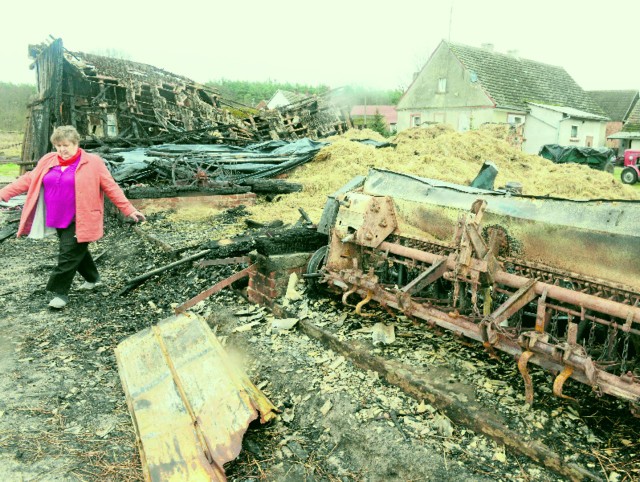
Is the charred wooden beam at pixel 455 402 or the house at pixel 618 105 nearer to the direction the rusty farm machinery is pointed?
the charred wooden beam

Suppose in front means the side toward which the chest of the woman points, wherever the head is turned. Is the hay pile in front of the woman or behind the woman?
behind

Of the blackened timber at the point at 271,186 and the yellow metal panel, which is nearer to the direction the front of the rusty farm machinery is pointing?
the yellow metal panel

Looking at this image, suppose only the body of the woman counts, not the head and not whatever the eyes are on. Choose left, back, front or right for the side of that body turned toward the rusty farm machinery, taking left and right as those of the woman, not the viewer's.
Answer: left

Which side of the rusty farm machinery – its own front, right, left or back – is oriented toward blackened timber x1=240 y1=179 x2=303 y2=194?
right

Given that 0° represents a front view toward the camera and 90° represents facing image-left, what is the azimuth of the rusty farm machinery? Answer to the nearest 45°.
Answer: approximately 45°

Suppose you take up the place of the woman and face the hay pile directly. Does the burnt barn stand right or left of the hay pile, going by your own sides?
left

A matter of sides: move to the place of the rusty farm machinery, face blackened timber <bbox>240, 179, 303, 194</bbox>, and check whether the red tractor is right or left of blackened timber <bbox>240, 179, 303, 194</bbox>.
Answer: right

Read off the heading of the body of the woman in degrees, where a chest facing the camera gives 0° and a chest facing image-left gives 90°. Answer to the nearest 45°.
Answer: approximately 45°

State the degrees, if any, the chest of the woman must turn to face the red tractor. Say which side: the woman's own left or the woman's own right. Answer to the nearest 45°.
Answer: approximately 135° to the woman's own left

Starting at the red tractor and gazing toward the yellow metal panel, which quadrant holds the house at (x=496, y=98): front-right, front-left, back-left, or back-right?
back-right
